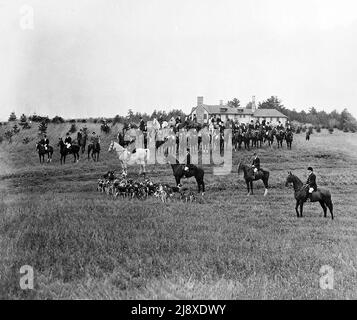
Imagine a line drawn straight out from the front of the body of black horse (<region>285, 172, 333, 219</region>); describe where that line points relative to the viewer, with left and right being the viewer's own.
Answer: facing to the left of the viewer

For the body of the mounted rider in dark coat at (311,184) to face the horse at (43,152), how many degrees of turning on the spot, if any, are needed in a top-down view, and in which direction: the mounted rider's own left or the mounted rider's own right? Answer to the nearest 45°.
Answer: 0° — they already face it

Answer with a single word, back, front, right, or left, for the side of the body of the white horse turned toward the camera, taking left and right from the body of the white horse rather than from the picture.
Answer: left

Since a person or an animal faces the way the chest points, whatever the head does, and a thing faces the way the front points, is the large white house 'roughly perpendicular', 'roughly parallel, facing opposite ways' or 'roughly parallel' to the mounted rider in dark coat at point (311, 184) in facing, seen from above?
roughly perpendicular

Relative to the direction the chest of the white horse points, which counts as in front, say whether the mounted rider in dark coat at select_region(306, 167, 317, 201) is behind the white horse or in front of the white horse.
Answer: behind

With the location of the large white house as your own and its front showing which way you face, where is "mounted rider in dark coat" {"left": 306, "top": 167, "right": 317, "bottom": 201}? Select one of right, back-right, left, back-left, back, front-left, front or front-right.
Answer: front-left

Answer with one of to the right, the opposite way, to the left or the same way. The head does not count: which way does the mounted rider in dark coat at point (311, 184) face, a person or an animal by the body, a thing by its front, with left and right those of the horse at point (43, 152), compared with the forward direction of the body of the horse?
to the right

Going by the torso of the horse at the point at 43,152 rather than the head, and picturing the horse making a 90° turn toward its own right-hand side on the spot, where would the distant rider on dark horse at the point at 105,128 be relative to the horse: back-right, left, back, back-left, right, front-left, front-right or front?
right

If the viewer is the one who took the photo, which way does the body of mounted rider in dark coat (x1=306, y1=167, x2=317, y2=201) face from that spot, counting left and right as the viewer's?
facing to the left of the viewer

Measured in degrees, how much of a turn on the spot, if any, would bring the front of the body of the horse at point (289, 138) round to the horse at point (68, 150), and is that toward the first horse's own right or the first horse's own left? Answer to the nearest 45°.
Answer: approximately 90° to the first horse's own right
